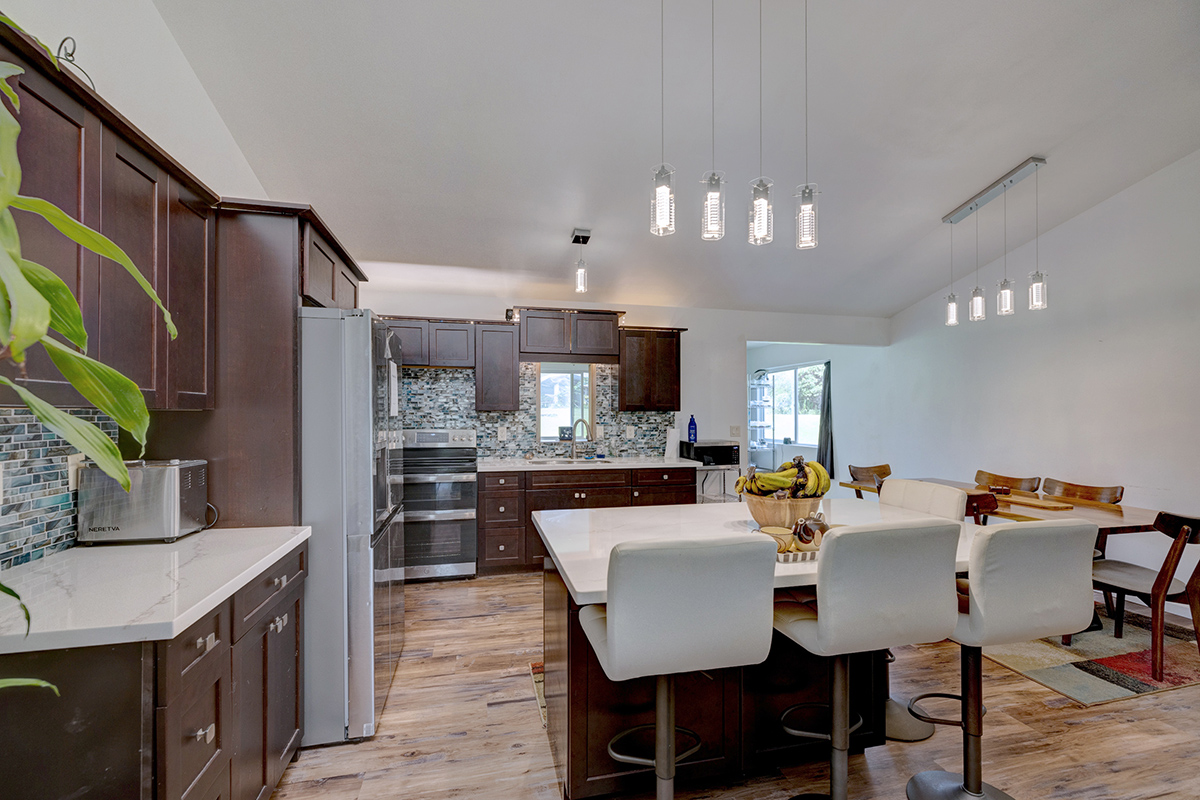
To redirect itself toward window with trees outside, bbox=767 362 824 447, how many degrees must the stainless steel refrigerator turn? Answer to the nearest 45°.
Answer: approximately 45° to its left

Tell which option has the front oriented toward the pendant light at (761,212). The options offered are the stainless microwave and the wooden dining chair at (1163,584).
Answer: the stainless microwave

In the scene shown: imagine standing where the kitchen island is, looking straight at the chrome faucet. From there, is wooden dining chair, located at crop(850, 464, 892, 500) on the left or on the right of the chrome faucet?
right

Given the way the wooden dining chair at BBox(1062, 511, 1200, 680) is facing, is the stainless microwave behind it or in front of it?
in front

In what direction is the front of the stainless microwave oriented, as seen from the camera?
facing the viewer

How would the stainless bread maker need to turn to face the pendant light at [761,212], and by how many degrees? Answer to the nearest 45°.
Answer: approximately 45° to its left

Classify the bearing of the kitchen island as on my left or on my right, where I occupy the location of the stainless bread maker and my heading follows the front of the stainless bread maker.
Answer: on my left

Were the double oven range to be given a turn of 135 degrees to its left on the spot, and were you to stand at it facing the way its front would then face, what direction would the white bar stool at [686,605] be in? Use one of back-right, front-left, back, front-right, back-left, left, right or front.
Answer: back-right

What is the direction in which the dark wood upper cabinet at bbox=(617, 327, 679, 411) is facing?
toward the camera

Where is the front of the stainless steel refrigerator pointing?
to the viewer's right

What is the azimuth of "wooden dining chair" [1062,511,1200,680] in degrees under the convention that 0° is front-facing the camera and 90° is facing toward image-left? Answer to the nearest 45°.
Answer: approximately 135°

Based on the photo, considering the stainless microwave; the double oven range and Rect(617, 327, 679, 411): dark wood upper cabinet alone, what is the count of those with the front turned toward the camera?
3

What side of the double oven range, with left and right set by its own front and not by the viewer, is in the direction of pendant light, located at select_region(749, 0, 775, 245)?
front
